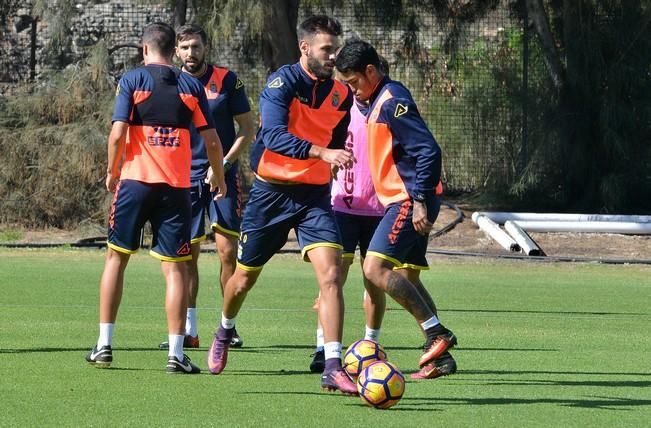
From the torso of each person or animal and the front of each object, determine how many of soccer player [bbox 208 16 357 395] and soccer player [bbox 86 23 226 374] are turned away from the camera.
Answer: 1

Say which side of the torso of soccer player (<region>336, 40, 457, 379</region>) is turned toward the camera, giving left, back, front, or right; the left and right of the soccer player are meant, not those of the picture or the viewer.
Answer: left

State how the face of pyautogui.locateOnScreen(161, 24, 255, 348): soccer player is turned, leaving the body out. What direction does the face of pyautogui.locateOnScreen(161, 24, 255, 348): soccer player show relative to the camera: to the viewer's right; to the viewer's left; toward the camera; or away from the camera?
toward the camera

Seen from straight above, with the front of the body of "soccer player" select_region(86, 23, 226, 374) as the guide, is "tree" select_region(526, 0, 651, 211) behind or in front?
in front

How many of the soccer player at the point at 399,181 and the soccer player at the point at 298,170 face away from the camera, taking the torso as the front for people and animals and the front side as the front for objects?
0

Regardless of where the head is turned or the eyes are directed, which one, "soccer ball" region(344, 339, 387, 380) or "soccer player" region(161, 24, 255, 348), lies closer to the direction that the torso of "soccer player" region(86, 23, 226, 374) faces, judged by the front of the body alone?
the soccer player

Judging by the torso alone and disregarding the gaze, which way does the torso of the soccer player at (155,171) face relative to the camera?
away from the camera

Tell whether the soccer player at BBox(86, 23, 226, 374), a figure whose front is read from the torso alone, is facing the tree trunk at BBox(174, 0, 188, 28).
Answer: yes

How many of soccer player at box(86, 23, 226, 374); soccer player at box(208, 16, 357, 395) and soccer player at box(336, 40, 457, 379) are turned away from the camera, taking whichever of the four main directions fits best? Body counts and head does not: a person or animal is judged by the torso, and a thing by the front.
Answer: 1

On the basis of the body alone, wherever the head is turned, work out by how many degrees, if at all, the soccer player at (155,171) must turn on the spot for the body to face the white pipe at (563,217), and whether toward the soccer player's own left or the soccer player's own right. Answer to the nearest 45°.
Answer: approximately 45° to the soccer player's own right

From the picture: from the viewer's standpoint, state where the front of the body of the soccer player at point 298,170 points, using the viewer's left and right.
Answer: facing the viewer and to the right of the viewer

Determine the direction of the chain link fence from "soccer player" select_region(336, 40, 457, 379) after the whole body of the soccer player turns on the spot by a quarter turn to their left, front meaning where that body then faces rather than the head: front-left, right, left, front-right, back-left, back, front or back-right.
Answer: back

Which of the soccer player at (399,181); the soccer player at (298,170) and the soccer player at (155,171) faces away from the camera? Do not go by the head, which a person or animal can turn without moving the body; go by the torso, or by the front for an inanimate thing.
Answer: the soccer player at (155,171)
